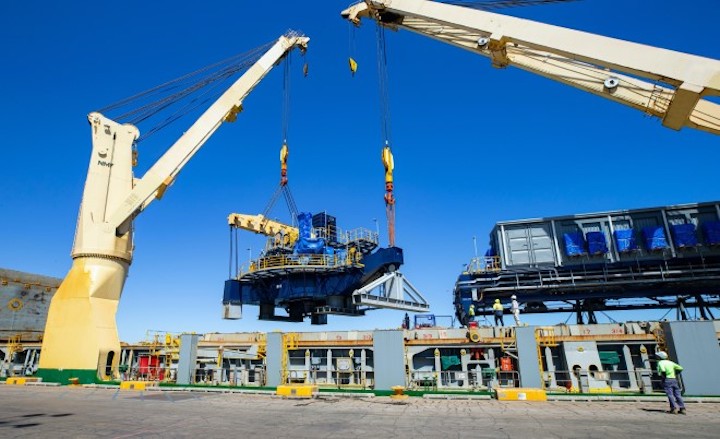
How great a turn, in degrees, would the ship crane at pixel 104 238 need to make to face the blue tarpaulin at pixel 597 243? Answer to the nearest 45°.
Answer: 0° — it already faces it

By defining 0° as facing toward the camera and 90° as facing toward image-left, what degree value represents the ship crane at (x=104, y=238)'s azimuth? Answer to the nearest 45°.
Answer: approximately 270°

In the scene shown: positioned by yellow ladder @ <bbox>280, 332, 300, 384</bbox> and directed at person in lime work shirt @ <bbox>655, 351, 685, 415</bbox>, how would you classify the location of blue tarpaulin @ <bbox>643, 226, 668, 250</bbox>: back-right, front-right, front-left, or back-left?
front-left

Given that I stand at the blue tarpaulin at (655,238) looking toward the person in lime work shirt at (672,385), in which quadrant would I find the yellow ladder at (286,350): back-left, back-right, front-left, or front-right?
front-right

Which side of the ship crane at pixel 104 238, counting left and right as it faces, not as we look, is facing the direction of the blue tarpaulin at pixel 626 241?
front

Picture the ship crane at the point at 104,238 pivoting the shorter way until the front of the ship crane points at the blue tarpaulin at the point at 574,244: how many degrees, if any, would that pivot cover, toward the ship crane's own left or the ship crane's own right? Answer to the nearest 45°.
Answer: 0° — it already faces it

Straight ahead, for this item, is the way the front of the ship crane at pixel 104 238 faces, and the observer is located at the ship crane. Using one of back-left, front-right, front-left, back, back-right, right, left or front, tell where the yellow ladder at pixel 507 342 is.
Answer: front-right

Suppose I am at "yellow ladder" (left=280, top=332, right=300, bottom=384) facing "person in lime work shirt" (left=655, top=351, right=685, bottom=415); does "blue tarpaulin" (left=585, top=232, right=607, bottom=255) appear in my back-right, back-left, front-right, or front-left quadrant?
front-left

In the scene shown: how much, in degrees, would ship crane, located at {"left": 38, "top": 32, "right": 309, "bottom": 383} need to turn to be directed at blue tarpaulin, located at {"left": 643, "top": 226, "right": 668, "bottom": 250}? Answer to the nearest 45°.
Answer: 0° — it already faces it

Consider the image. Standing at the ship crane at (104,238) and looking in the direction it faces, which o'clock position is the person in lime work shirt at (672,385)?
The person in lime work shirt is roughly at 2 o'clock from the ship crane.

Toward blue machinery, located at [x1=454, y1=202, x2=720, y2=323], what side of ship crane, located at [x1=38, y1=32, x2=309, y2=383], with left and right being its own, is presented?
front
